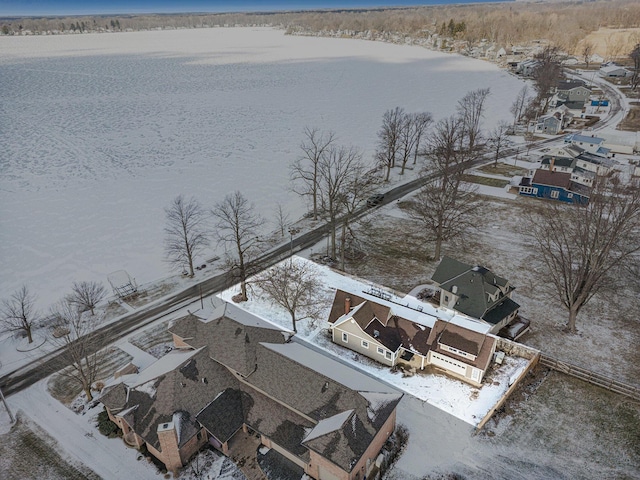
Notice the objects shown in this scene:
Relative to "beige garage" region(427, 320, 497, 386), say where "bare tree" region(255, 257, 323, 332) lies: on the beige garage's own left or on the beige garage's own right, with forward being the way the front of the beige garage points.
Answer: on the beige garage's own right

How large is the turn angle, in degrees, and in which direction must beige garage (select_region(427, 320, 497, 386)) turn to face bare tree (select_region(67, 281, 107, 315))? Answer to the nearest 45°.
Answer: approximately 45° to its right

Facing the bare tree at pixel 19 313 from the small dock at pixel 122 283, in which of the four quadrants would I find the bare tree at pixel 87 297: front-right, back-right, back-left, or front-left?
front-left

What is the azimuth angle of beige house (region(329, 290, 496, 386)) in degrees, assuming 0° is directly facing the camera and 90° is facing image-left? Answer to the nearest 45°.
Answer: approximately 45°

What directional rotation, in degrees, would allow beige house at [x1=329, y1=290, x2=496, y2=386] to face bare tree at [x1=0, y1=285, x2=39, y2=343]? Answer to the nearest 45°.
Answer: approximately 45° to its right

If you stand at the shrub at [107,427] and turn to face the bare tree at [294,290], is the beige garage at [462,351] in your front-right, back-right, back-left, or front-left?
front-right

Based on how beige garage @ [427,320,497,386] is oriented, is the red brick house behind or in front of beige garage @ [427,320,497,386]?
in front

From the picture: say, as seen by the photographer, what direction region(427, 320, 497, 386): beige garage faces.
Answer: facing the viewer and to the left of the viewer

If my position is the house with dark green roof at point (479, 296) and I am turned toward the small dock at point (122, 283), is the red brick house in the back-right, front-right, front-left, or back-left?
front-left

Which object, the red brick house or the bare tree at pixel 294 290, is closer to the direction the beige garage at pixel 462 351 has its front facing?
the red brick house

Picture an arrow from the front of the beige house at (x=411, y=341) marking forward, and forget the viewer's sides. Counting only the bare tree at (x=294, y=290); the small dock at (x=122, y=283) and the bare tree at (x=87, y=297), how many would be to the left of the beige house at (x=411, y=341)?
0
